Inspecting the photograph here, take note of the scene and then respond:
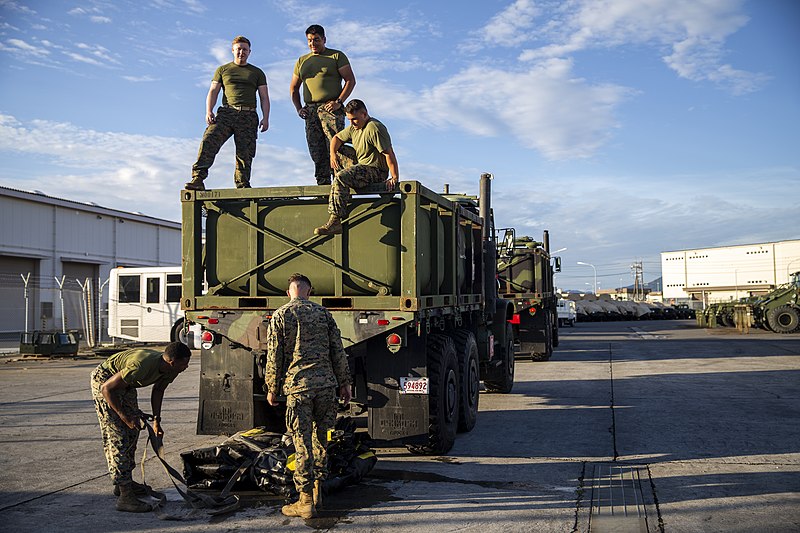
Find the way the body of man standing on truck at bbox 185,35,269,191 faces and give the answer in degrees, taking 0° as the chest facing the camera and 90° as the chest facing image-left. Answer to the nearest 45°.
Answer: approximately 0°

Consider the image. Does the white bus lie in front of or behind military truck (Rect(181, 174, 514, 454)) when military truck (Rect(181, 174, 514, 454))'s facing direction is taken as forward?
in front

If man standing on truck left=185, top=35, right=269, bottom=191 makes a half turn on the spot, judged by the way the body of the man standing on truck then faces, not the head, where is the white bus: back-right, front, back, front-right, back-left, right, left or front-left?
front

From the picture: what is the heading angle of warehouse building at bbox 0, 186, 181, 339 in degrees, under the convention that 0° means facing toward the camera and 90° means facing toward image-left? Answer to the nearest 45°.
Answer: approximately 315°

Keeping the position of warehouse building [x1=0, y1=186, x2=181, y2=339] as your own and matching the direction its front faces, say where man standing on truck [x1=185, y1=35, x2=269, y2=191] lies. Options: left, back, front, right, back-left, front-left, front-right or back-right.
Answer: front-right

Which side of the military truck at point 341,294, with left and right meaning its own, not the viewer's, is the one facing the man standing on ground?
back

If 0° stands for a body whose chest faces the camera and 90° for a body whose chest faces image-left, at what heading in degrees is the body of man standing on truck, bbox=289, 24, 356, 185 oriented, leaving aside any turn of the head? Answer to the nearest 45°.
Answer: approximately 0°

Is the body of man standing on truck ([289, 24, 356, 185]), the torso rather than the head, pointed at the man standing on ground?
yes

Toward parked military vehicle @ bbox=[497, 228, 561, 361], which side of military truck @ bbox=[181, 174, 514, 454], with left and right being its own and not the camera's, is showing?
front

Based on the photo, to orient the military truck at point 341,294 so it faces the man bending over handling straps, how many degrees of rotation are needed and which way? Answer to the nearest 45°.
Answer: approximately 135° to its left

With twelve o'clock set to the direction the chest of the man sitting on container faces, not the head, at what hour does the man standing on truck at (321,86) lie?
The man standing on truck is roughly at 4 o'clock from the man sitting on container.

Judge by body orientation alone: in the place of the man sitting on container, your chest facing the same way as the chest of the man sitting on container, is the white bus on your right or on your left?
on your right

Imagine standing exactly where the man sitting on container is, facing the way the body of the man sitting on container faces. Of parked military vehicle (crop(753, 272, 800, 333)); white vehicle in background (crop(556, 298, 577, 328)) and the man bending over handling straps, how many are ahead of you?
1

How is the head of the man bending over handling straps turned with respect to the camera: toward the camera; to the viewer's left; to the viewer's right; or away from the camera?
to the viewer's right

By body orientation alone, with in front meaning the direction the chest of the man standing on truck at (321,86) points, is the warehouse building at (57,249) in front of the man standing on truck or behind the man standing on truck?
behind

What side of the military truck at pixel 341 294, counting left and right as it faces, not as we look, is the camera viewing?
back
